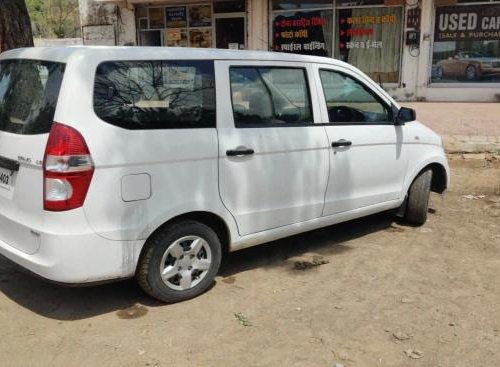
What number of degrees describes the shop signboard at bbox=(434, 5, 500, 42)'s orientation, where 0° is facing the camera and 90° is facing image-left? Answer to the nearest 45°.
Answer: approximately 0°

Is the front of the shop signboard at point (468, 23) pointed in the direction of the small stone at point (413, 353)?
yes

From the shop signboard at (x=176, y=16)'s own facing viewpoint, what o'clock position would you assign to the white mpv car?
The white mpv car is roughly at 12 o'clock from the shop signboard.

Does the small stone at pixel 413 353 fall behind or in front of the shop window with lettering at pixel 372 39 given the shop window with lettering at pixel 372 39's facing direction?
in front

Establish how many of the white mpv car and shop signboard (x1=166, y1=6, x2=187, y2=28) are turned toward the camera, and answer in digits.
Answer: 1

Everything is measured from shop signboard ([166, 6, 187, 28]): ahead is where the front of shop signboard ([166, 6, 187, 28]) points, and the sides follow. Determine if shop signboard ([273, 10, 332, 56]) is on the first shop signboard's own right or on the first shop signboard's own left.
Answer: on the first shop signboard's own left

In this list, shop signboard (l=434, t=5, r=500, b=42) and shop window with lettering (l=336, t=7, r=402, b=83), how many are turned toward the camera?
2

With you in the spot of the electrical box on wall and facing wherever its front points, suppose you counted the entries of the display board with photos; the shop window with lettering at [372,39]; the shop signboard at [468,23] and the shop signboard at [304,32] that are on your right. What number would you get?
3

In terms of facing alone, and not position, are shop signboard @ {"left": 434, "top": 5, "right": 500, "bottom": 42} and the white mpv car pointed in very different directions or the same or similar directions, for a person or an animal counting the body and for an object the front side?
very different directions

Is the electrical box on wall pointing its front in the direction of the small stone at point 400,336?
yes

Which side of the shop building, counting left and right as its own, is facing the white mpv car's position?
front

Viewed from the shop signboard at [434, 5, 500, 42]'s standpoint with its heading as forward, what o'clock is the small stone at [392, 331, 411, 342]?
The small stone is roughly at 12 o'clock from the shop signboard.

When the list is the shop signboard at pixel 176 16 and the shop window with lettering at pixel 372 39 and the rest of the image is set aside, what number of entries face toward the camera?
2
